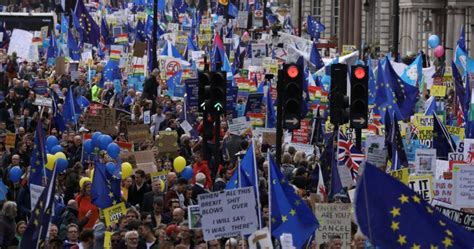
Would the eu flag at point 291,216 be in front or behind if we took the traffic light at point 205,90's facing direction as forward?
in front

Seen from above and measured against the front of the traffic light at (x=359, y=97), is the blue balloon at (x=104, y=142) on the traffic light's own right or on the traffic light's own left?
on the traffic light's own right

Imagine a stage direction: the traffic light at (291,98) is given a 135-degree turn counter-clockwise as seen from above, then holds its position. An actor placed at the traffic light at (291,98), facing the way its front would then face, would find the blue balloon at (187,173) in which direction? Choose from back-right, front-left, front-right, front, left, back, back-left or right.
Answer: back-left

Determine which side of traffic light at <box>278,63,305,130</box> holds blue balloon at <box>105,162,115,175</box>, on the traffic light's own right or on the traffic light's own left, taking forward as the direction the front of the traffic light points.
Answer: on the traffic light's own right
